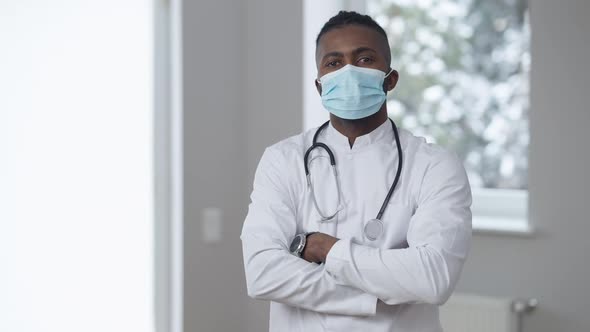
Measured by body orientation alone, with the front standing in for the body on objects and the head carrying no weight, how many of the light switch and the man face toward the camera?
2

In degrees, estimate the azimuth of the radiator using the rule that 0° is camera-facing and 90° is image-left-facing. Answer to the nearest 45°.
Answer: approximately 0°

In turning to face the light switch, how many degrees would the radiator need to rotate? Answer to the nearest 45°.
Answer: approximately 90° to its right

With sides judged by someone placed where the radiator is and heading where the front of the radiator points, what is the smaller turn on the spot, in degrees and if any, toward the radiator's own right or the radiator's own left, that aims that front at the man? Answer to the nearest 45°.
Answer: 0° — it already faces them

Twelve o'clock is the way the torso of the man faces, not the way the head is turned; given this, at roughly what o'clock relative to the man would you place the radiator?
The radiator is roughly at 7 o'clock from the man.

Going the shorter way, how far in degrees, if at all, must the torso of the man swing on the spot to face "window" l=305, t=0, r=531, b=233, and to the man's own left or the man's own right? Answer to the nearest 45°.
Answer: approximately 180°

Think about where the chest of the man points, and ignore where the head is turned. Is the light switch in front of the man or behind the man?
behind

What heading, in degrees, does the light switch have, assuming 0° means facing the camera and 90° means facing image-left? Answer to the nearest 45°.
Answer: approximately 0°

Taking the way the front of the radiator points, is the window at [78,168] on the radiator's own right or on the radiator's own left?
on the radiator's own right

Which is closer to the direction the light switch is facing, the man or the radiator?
the man

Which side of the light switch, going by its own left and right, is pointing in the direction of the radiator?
left

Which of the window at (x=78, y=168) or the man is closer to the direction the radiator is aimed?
the man
